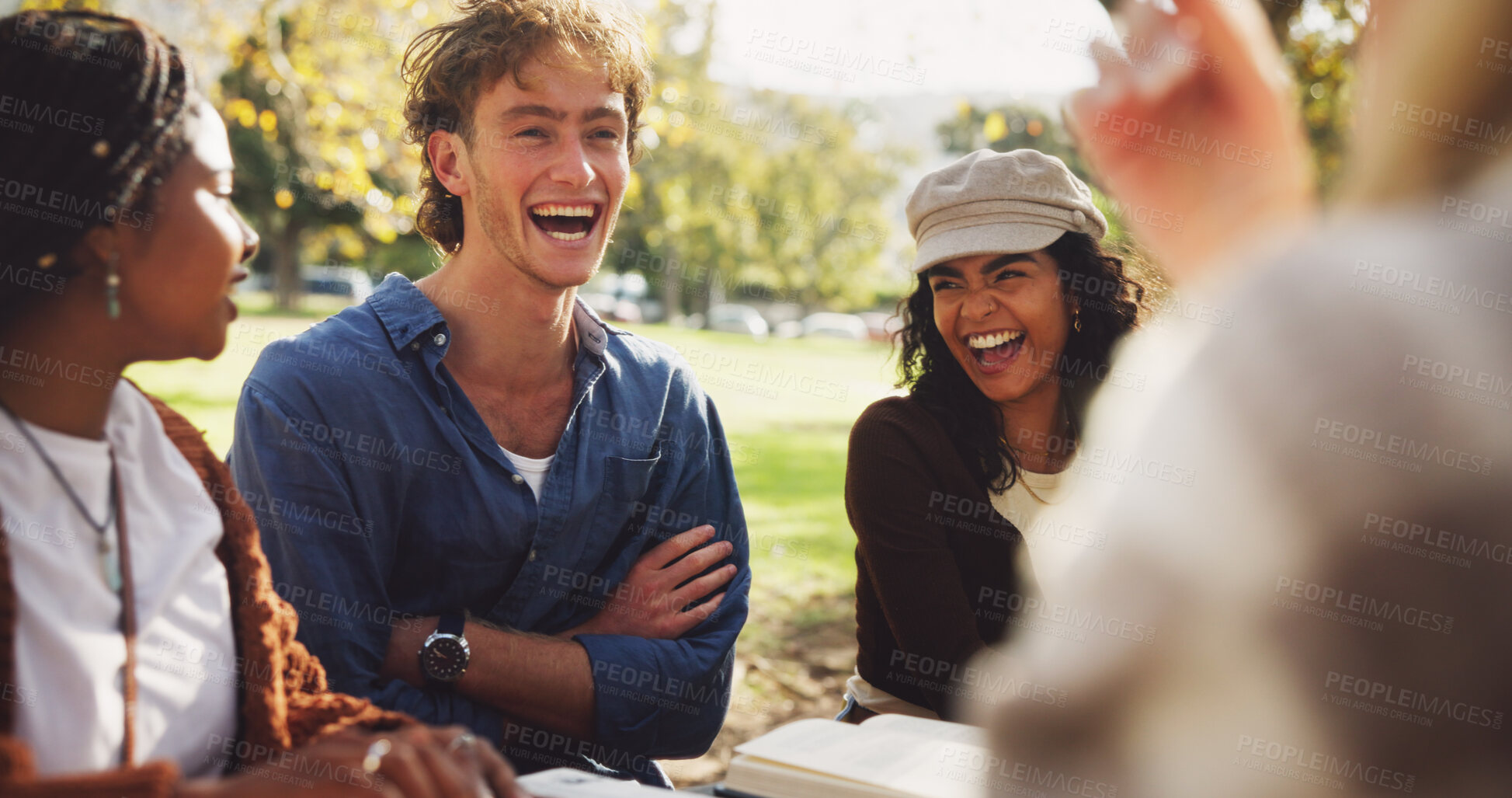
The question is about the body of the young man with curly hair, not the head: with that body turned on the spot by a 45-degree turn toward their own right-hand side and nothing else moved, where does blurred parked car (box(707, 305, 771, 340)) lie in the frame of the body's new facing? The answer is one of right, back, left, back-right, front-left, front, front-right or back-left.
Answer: back

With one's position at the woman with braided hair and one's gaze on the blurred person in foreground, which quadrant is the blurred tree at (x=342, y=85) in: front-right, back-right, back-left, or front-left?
back-left

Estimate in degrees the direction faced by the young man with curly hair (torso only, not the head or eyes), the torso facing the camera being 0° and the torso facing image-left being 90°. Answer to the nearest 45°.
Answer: approximately 315°

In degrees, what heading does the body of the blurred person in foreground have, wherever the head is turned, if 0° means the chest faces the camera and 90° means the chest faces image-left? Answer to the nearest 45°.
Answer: approximately 135°

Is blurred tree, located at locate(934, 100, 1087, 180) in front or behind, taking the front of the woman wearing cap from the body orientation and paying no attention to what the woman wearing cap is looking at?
behind

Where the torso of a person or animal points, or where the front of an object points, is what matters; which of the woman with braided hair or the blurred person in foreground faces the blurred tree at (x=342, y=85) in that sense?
the blurred person in foreground

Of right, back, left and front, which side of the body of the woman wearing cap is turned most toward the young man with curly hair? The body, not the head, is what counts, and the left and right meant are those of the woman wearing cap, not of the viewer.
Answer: right

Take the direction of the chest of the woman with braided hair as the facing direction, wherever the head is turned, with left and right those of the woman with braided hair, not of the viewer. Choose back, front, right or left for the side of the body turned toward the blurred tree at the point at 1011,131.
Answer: left
